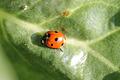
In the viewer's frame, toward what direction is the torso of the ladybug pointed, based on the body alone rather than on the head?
to the viewer's left
